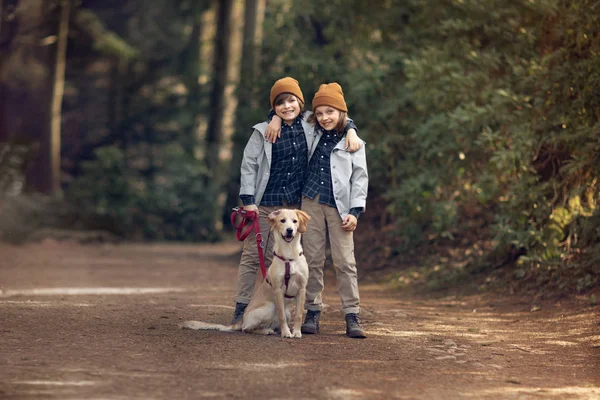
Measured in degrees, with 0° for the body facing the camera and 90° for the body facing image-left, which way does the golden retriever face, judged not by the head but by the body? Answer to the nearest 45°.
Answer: approximately 315°

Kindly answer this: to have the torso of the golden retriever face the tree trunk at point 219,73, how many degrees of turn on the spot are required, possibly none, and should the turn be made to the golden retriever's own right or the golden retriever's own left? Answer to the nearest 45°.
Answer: approximately 135° to the golden retriever's own left

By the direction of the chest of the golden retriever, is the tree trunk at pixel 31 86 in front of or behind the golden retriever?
behind

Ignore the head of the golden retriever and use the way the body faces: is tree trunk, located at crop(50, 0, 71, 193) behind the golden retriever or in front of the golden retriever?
behind

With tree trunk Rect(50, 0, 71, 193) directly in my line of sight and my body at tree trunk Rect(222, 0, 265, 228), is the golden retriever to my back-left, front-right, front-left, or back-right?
back-left

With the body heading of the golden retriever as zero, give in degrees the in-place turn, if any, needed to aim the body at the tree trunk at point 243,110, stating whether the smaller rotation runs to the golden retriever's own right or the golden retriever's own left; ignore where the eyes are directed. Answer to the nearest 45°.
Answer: approximately 135° to the golden retriever's own left
